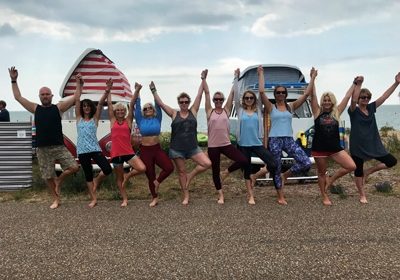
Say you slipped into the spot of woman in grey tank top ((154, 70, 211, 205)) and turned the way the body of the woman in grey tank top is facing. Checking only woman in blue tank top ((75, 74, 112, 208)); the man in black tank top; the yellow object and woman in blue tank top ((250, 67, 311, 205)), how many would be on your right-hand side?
2

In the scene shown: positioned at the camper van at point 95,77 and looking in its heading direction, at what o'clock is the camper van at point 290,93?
the camper van at point 290,93 is roughly at 10 o'clock from the camper van at point 95,77.

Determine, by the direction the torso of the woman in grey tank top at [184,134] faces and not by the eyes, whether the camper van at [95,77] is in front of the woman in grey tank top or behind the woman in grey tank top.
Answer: behind

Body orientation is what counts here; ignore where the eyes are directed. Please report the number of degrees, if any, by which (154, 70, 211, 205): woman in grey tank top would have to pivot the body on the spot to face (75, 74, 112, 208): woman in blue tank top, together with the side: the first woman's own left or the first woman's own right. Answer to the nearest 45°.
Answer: approximately 90° to the first woman's own right

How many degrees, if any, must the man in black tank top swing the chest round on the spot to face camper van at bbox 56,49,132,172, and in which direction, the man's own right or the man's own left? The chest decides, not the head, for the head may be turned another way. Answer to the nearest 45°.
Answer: approximately 180°

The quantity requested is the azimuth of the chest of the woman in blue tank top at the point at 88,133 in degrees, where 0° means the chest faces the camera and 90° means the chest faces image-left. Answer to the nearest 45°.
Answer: approximately 0°

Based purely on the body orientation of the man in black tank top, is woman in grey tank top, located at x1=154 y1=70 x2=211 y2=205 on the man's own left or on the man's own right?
on the man's own left

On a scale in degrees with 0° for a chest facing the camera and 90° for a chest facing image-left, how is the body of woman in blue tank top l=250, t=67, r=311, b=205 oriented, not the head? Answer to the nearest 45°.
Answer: approximately 0°

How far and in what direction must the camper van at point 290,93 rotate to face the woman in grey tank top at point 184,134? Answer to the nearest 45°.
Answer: approximately 45° to its right

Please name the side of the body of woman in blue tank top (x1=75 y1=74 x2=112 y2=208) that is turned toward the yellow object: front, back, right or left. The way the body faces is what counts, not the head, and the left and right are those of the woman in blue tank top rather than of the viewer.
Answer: left

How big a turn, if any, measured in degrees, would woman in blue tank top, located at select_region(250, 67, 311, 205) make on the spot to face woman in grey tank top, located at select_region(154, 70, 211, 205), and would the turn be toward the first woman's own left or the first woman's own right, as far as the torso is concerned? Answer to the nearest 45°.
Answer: approximately 90° to the first woman's own right

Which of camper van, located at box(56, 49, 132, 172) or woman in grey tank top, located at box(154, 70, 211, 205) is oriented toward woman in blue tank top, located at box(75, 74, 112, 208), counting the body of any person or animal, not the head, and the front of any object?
the camper van
